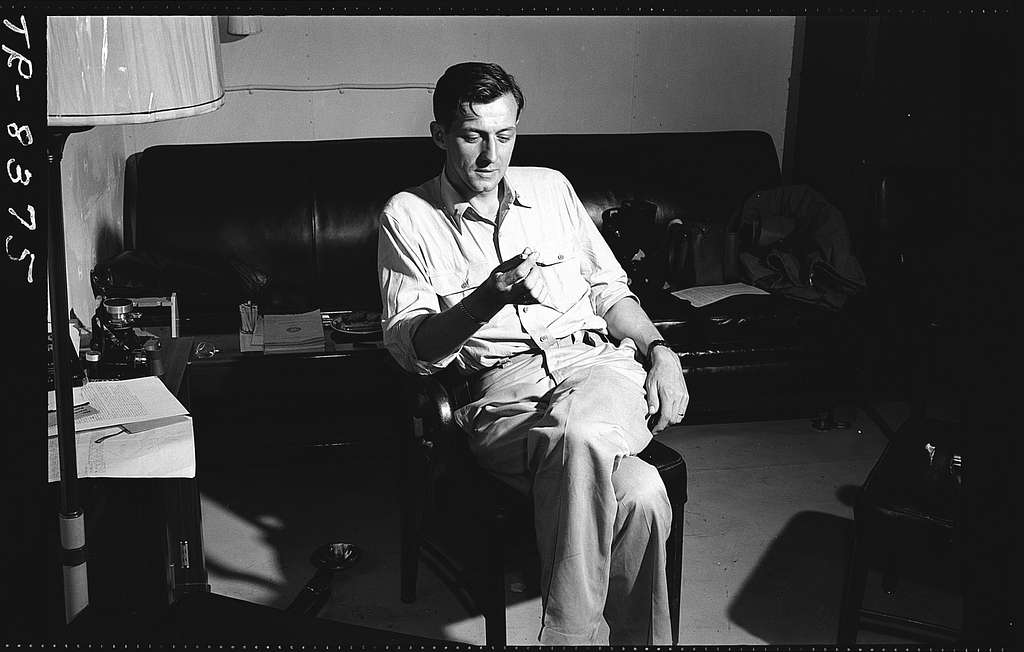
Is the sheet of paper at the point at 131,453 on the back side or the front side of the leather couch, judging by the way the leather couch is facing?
on the front side

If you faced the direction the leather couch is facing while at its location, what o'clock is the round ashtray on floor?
The round ashtray on floor is roughly at 12 o'clock from the leather couch.

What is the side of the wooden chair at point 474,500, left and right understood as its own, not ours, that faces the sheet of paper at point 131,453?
right

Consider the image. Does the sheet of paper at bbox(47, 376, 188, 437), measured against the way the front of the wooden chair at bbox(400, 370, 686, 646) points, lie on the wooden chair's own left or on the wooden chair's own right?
on the wooden chair's own right

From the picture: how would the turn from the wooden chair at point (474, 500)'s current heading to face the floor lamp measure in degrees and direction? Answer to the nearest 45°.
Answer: approximately 90° to its right

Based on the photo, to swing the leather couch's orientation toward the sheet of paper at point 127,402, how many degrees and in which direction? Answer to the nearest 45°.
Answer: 0° — it already faces it

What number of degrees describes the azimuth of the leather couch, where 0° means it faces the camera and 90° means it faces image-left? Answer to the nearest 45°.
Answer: approximately 0°

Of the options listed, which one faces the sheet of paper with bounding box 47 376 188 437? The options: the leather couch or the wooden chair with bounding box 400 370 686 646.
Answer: the leather couch

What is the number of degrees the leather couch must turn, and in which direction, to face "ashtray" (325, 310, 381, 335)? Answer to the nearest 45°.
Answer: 0° — it already faces it

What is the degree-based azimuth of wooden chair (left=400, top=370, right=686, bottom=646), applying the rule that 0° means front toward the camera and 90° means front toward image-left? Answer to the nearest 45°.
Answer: approximately 315°

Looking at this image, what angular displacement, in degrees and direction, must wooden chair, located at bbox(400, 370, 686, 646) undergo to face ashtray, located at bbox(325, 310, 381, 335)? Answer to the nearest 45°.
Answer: approximately 180°

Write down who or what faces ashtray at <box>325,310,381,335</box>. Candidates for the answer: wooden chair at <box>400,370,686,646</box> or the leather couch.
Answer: the leather couch
